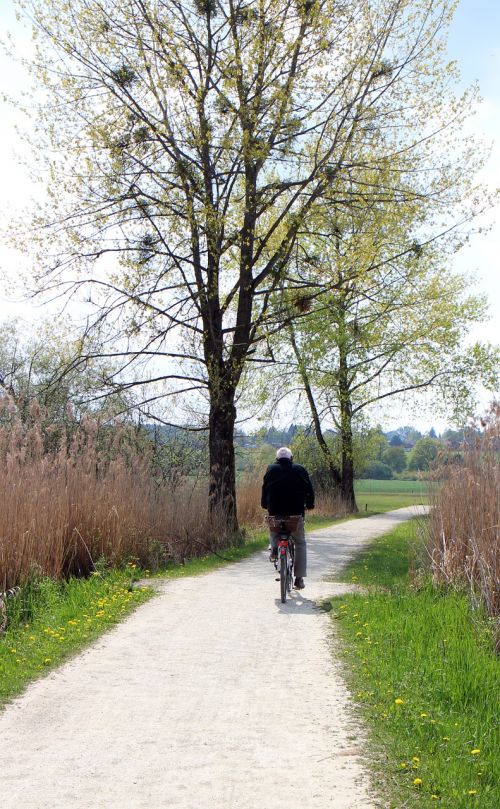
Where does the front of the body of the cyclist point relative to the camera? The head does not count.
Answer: away from the camera

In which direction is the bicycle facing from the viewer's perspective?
away from the camera

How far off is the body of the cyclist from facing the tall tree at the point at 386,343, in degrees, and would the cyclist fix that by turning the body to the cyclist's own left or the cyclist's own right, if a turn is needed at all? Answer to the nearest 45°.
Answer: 0° — they already face it
